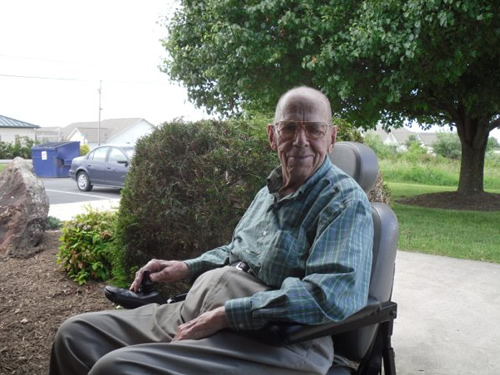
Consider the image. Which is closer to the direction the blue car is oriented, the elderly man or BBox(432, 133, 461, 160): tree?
the elderly man

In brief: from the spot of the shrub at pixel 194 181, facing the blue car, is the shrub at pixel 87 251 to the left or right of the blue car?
left

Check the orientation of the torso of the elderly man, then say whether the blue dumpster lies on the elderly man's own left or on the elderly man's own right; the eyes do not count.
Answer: on the elderly man's own right

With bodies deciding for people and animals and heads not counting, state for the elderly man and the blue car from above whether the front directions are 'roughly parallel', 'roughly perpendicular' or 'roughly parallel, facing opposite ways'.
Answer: roughly perpendicular

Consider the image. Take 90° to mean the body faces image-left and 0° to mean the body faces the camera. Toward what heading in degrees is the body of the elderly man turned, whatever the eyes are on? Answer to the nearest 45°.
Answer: approximately 45°

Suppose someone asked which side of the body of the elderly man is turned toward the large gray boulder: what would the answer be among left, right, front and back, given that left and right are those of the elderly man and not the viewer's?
right

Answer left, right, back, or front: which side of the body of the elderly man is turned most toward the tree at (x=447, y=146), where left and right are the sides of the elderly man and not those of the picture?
back

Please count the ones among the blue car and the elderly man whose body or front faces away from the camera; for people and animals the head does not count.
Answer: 0

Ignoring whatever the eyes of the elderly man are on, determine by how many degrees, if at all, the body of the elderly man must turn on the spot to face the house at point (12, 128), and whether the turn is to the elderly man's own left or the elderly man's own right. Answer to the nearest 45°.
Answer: approximately 90° to the elderly man's own right
